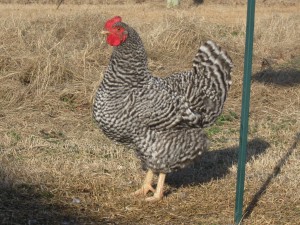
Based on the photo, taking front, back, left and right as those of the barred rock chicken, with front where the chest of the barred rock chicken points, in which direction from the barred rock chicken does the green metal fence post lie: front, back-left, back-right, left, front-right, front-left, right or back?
back-left

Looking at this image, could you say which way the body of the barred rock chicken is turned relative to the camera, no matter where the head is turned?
to the viewer's left
